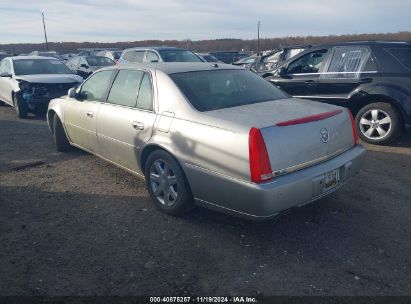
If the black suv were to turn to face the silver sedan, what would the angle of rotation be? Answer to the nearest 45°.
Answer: approximately 90° to its left

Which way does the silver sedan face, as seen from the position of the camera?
facing away from the viewer and to the left of the viewer

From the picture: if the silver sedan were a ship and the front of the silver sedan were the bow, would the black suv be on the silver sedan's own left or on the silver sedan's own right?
on the silver sedan's own right

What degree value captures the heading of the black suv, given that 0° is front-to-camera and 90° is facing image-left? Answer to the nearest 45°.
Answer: approximately 90°
